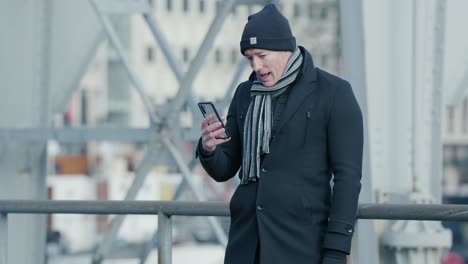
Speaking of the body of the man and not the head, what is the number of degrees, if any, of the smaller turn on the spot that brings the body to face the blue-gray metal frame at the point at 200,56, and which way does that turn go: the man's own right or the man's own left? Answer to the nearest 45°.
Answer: approximately 135° to the man's own right

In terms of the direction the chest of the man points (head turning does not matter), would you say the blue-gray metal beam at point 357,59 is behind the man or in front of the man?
behind

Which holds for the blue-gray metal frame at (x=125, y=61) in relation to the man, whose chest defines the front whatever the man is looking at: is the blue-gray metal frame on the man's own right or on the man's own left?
on the man's own right

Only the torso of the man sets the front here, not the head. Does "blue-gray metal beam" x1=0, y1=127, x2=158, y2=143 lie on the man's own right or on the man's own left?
on the man's own right

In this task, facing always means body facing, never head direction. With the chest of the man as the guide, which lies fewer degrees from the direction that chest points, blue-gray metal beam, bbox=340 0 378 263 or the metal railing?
the metal railing

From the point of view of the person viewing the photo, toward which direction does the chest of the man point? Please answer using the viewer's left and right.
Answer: facing the viewer and to the left of the viewer
